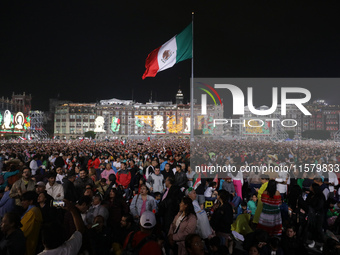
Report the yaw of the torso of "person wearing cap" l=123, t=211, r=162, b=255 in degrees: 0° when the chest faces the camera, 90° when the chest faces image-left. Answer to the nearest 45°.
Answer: approximately 180°

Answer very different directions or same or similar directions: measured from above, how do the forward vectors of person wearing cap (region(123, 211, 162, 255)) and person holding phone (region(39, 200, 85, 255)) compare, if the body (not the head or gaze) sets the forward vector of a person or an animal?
same or similar directions

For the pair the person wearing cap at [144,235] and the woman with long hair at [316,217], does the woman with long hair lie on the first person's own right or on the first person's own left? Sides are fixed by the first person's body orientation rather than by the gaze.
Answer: on the first person's own right

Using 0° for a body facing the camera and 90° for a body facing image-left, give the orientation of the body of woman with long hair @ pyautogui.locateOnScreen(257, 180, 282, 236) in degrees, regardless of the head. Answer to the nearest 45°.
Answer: approximately 180°

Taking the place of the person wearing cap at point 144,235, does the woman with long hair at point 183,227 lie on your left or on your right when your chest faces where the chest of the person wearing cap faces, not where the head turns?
on your right

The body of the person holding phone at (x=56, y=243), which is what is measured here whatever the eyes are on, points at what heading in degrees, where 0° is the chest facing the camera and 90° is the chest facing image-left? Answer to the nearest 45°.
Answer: approximately 180°

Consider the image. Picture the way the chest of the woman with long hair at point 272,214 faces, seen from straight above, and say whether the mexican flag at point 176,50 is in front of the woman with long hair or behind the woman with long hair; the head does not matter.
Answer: in front

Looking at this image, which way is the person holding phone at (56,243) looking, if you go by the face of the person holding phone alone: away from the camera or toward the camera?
away from the camera

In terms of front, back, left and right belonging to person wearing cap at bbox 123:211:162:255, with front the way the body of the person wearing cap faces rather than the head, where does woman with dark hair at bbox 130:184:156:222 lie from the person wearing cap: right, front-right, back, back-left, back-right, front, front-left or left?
front
